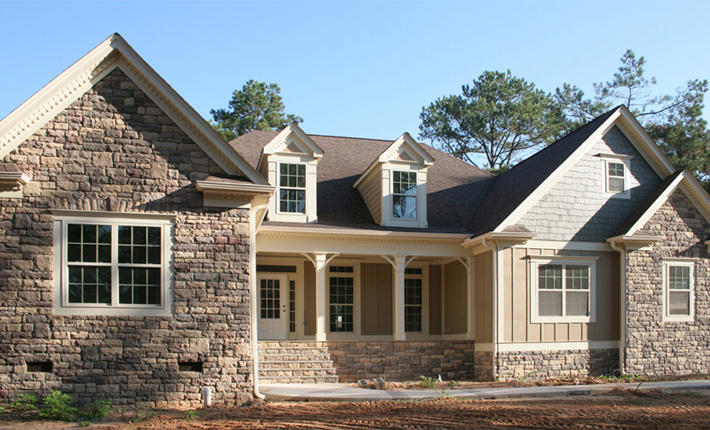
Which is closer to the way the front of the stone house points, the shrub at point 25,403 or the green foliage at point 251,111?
the shrub

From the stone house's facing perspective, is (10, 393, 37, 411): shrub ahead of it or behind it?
ahead

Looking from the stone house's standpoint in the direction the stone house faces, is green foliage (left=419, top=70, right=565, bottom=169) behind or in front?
behind

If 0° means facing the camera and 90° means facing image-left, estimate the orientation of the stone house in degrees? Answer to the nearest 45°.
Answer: approximately 0°

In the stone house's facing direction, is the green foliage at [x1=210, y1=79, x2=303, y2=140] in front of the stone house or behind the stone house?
behind
